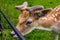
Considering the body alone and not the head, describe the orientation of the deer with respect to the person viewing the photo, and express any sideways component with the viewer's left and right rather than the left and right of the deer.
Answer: facing to the left of the viewer
